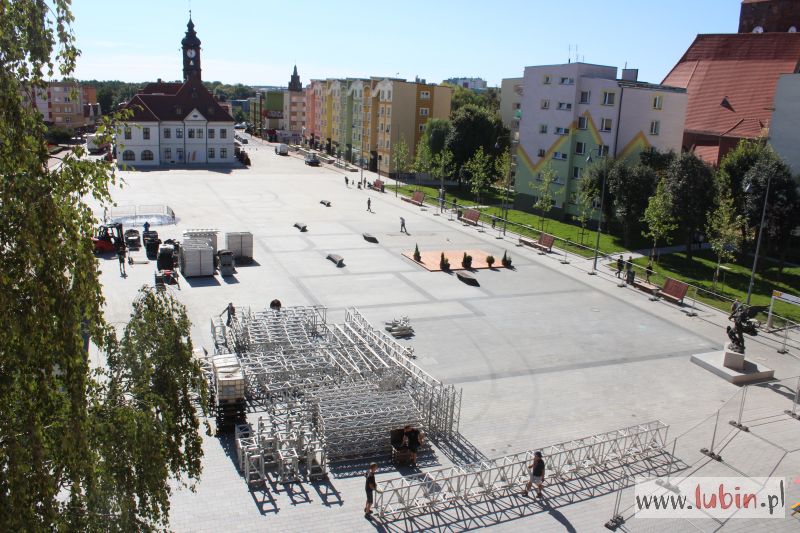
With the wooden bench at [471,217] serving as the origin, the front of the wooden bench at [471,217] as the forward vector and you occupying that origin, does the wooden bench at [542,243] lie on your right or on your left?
on your left

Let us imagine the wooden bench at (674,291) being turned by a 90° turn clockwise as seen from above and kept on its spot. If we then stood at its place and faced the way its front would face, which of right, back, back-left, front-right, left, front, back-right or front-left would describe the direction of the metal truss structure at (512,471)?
back-left

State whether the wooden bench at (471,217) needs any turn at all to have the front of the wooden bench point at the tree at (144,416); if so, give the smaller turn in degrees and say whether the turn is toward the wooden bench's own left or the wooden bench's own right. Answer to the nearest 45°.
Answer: approximately 45° to the wooden bench's own left

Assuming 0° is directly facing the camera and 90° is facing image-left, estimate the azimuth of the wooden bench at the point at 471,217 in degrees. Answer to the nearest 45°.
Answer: approximately 45°

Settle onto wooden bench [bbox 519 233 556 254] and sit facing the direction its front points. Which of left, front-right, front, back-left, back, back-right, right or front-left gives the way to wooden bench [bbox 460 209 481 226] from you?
right

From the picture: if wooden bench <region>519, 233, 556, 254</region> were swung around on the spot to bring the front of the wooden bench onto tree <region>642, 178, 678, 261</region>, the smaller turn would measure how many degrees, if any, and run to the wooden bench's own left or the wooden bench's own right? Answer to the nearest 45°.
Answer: approximately 135° to the wooden bench's own left

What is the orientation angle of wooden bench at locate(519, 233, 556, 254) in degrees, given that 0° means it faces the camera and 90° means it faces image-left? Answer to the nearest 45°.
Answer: approximately 45°

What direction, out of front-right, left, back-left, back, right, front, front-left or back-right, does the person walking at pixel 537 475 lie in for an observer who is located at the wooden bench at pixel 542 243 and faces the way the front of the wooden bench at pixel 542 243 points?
front-left

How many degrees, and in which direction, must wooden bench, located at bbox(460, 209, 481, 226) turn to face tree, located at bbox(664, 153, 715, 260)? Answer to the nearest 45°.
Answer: approximately 90° to its left
